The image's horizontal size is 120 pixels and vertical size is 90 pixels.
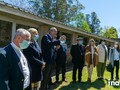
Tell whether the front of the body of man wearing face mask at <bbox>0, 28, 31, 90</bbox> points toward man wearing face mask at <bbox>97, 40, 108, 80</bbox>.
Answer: no

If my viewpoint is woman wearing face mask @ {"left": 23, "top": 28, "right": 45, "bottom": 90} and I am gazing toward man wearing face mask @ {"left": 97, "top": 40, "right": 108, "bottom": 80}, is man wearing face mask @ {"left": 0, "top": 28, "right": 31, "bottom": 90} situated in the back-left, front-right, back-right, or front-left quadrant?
back-right

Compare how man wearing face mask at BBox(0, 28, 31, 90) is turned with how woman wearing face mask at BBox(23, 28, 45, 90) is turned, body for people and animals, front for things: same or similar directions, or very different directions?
same or similar directions

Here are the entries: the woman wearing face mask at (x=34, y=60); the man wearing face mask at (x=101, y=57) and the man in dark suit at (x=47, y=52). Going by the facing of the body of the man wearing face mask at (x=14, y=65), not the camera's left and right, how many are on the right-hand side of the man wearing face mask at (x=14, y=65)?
0

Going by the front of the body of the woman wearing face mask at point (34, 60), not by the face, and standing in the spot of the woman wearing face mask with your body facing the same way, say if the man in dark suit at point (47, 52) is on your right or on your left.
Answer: on your left

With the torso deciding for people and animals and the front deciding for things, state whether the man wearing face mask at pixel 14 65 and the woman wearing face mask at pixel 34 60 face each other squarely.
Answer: no

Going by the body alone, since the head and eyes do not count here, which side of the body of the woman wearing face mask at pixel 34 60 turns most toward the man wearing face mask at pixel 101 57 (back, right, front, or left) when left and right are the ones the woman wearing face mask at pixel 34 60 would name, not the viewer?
left

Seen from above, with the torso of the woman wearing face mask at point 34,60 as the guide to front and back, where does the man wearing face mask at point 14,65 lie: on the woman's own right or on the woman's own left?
on the woman's own right

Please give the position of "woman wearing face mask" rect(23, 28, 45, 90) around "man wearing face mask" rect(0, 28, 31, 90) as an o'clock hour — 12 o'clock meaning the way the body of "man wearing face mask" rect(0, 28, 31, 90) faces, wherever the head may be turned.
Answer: "woman wearing face mask" rect(23, 28, 45, 90) is roughly at 8 o'clock from "man wearing face mask" rect(0, 28, 31, 90).

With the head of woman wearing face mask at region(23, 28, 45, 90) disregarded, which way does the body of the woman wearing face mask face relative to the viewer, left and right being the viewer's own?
facing the viewer and to the right of the viewer

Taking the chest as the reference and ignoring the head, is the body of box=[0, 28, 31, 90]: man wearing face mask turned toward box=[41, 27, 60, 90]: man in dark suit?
no
